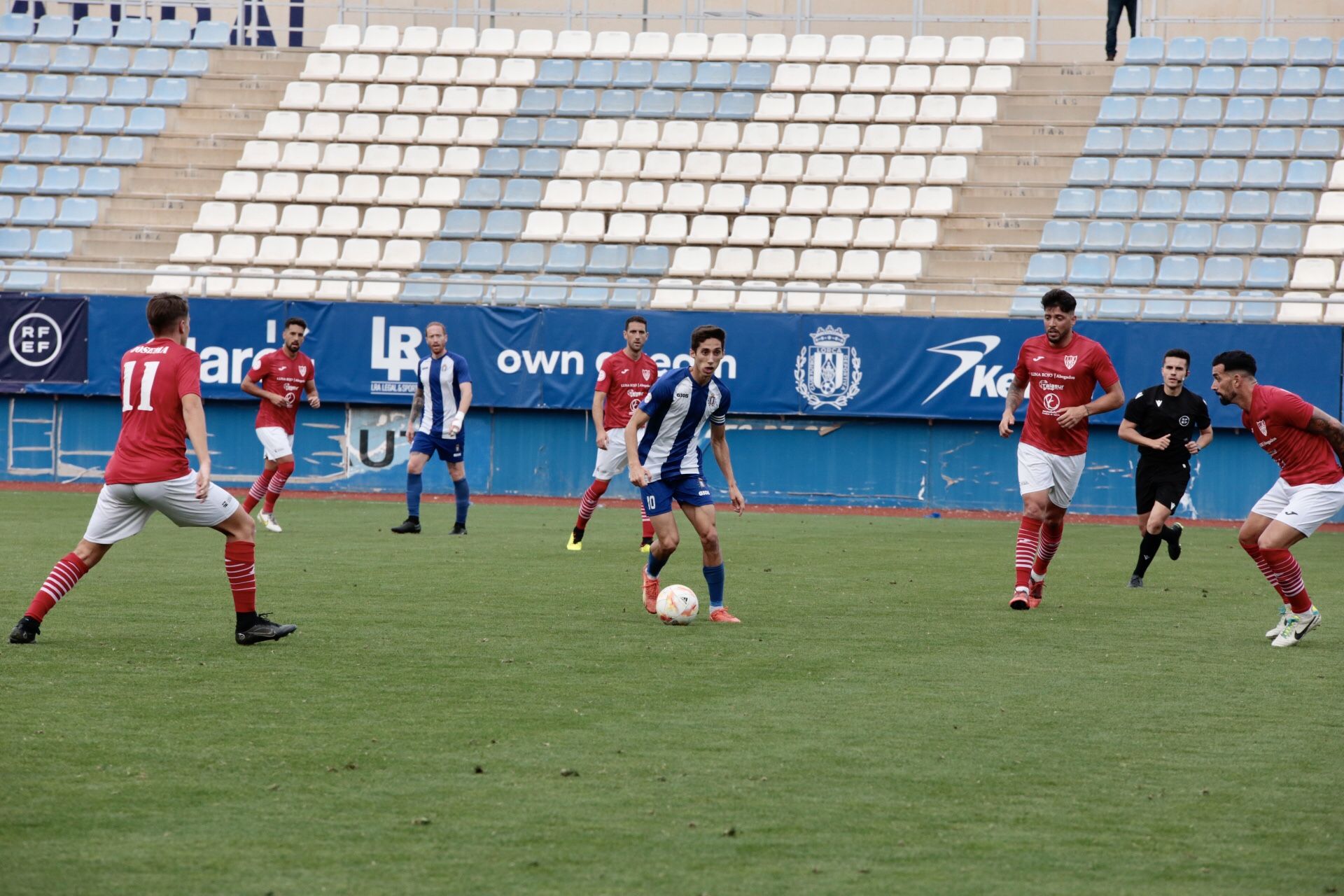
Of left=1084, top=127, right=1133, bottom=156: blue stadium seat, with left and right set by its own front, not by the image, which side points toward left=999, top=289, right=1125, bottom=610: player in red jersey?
front

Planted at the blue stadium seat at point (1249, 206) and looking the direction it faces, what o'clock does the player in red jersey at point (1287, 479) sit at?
The player in red jersey is roughly at 12 o'clock from the blue stadium seat.

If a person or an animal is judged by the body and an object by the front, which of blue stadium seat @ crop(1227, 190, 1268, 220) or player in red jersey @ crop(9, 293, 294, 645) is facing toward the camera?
the blue stadium seat

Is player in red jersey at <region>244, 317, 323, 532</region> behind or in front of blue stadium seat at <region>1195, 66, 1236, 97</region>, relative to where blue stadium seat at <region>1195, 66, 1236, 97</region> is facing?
in front

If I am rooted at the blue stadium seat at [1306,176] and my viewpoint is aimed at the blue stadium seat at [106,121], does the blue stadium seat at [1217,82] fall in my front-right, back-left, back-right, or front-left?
front-right

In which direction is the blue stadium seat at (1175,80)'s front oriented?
toward the camera

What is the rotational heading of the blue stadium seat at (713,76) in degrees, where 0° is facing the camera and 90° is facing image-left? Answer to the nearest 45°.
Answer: approximately 0°

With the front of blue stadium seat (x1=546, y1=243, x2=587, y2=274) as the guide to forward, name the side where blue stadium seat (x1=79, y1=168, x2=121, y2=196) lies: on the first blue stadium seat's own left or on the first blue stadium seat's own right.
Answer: on the first blue stadium seat's own right

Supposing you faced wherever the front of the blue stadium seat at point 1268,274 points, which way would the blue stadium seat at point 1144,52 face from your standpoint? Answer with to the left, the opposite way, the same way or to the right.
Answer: the same way

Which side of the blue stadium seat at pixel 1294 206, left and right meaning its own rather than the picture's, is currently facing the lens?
front

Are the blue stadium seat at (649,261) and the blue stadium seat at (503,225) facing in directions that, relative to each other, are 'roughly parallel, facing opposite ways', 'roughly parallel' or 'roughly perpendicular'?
roughly parallel

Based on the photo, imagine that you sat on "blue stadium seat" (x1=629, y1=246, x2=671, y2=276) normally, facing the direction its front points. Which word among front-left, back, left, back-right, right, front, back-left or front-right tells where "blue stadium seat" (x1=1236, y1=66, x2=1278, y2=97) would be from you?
left

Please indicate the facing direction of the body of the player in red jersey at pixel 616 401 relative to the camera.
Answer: toward the camera

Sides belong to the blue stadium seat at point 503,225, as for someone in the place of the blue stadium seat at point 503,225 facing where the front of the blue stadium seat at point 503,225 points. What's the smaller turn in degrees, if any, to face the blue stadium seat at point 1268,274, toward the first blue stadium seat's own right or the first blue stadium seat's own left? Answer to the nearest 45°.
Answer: approximately 90° to the first blue stadium seat's own left

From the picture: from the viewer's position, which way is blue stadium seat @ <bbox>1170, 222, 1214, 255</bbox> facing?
facing the viewer

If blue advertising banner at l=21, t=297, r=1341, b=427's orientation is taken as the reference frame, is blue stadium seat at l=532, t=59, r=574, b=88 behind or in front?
behind

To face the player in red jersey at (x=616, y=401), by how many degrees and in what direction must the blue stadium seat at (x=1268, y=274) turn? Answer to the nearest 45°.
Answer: approximately 45° to its right

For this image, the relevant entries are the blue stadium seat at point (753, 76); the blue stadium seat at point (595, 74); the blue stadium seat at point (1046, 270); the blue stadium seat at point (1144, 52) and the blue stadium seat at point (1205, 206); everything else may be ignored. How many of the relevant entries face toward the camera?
5

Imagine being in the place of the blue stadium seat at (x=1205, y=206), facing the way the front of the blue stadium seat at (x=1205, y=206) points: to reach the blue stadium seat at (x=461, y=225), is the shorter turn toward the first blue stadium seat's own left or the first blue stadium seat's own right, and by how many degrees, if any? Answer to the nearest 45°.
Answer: approximately 90° to the first blue stadium seat's own right

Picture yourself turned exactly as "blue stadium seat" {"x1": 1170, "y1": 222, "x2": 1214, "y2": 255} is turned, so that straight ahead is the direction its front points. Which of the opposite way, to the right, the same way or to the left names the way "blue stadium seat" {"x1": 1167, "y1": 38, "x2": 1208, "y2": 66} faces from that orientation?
the same way
